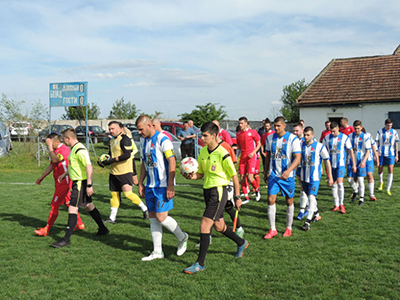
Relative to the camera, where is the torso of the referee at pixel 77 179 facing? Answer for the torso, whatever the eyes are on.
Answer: to the viewer's left

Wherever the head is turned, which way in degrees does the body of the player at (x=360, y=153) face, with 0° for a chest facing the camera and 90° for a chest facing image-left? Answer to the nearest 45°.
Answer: approximately 45°

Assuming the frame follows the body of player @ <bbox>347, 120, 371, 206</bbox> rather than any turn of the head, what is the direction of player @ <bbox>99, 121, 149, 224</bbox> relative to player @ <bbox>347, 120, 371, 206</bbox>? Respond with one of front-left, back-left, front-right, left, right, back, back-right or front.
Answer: front

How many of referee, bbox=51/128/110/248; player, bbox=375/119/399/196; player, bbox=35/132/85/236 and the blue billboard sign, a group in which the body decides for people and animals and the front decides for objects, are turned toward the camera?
2

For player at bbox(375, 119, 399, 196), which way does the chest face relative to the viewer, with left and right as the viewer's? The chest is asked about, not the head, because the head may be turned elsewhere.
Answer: facing the viewer

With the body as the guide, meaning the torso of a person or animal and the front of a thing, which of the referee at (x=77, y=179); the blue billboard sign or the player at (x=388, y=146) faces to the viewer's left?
the referee at (x=77, y=179)

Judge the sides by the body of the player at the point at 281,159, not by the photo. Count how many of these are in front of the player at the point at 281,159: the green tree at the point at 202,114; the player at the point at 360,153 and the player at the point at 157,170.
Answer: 1

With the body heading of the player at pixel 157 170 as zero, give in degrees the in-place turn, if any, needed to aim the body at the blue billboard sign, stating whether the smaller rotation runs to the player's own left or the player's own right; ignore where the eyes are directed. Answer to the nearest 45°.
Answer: approximately 135° to the player's own right

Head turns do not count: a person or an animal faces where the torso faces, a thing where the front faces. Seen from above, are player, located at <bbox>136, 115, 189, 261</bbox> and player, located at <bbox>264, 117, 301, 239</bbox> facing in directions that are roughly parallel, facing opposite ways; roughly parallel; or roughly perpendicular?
roughly parallel

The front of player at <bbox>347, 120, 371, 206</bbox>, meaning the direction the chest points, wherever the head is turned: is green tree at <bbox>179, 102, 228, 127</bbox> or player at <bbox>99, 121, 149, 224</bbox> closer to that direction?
the player

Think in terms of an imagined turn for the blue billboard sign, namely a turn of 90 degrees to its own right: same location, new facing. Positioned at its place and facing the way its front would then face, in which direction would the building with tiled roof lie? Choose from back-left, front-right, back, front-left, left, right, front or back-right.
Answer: back

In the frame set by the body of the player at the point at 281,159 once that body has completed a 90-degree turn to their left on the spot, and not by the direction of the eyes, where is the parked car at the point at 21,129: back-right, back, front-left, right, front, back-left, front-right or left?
back

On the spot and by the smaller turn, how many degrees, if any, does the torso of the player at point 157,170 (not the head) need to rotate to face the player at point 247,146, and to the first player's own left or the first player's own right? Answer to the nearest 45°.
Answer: approximately 180°

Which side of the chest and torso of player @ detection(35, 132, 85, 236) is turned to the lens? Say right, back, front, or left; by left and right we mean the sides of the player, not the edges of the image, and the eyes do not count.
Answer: left

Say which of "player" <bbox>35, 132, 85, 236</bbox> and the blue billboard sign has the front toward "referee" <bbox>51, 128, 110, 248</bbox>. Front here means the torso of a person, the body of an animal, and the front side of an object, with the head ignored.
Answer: the blue billboard sign

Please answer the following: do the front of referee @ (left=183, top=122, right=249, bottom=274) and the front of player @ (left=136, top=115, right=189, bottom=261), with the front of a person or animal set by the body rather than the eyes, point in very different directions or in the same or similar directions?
same or similar directions

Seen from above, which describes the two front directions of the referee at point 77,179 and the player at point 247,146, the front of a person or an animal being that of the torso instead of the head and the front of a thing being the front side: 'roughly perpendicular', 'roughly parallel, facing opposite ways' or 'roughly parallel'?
roughly parallel

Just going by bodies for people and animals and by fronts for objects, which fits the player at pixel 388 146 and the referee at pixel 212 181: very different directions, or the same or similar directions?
same or similar directions

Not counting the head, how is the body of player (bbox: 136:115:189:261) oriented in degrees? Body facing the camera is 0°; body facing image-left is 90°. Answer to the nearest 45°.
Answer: approximately 45°

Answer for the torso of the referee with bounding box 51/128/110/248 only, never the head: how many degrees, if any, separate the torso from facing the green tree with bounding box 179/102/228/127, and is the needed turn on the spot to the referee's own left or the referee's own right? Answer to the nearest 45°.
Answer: approximately 90° to the referee's own right
